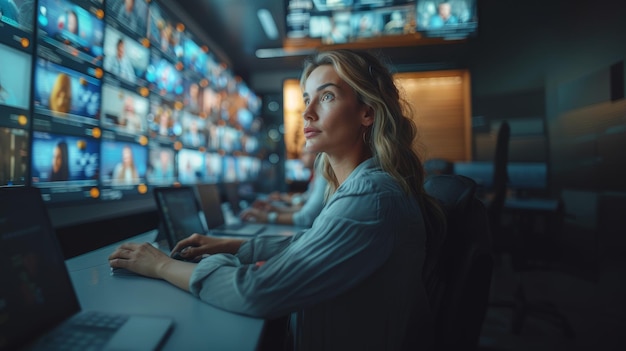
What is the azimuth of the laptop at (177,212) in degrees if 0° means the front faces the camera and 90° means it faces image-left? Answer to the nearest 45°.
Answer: approximately 315°

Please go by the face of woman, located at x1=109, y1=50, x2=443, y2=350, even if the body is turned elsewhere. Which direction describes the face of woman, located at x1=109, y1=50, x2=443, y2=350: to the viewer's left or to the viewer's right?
to the viewer's left

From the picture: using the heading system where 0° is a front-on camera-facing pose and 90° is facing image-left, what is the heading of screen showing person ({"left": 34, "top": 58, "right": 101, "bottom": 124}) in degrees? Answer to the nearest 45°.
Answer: approximately 315°

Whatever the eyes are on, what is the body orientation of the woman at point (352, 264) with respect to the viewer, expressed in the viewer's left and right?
facing to the left of the viewer

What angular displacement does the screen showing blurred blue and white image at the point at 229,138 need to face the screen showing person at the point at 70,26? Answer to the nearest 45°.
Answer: approximately 45° to its right

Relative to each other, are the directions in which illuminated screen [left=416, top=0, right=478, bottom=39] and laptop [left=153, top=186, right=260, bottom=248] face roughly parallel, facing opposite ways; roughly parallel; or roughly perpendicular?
roughly perpendicular

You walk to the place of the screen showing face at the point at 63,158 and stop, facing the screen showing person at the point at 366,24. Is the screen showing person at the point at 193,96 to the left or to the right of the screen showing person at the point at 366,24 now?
left

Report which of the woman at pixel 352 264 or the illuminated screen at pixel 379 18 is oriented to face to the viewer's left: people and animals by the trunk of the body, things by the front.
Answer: the woman
